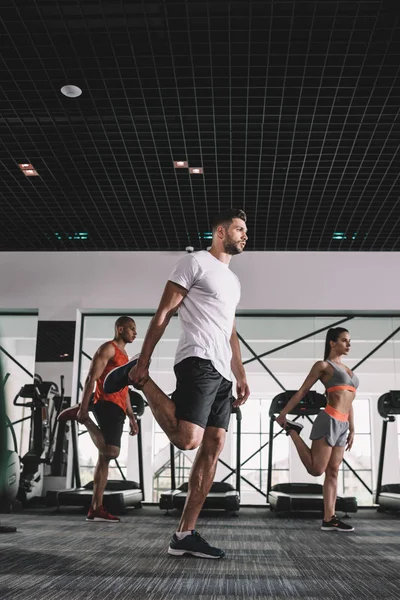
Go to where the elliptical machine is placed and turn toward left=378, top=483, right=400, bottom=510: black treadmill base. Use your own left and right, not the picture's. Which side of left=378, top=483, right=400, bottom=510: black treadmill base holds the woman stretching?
right

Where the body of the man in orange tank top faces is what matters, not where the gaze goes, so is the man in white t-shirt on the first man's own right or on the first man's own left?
on the first man's own right

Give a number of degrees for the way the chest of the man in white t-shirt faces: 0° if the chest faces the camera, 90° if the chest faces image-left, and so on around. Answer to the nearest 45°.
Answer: approximately 315°

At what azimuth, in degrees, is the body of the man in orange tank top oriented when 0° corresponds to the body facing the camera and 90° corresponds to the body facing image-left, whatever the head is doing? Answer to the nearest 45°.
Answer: approximately 270°

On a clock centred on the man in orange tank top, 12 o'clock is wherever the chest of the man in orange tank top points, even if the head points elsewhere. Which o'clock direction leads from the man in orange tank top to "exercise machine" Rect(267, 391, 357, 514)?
The exercise machine is roughly at 11 o'clock from the man in orange tank top.

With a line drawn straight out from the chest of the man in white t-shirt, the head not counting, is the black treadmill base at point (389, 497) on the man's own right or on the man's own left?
on the man's own left

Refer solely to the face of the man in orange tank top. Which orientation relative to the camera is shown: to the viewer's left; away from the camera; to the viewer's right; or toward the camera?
to the viewer's right

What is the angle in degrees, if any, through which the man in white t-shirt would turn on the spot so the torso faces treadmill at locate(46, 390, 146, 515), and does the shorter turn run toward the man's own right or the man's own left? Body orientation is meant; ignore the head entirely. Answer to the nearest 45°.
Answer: approximately 135° to the man's own left
